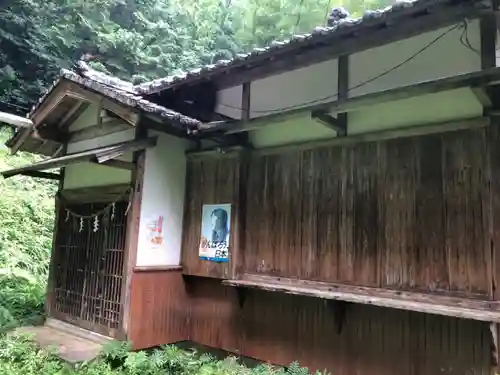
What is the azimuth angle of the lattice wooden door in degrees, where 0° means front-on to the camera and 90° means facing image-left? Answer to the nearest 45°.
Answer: approximately 45°
